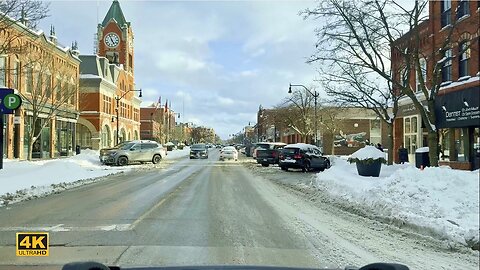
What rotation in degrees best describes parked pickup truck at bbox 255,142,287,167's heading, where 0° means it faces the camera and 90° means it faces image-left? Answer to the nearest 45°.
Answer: approximately 225°

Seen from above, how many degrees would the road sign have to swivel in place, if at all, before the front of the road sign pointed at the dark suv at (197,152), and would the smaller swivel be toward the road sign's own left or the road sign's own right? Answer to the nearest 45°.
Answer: approximately 135° to the road sign's own left

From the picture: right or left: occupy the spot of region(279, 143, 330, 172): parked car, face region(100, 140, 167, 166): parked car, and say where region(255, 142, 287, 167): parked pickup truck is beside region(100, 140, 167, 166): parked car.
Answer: right

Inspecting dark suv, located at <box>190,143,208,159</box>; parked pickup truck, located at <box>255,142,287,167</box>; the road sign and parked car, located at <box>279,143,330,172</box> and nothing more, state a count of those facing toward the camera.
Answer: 2

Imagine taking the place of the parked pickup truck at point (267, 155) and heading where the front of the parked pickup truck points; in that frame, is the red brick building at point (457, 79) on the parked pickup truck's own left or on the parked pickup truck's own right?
on the parked pickup truck's own right

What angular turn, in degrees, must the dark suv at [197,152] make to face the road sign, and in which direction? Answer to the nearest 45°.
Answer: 0° — it already faces it

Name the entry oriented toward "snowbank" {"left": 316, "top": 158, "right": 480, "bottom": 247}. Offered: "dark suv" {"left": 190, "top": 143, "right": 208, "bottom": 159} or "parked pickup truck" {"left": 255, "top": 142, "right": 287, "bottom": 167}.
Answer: the dark suv

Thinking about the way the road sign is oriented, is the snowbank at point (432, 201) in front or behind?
in front
